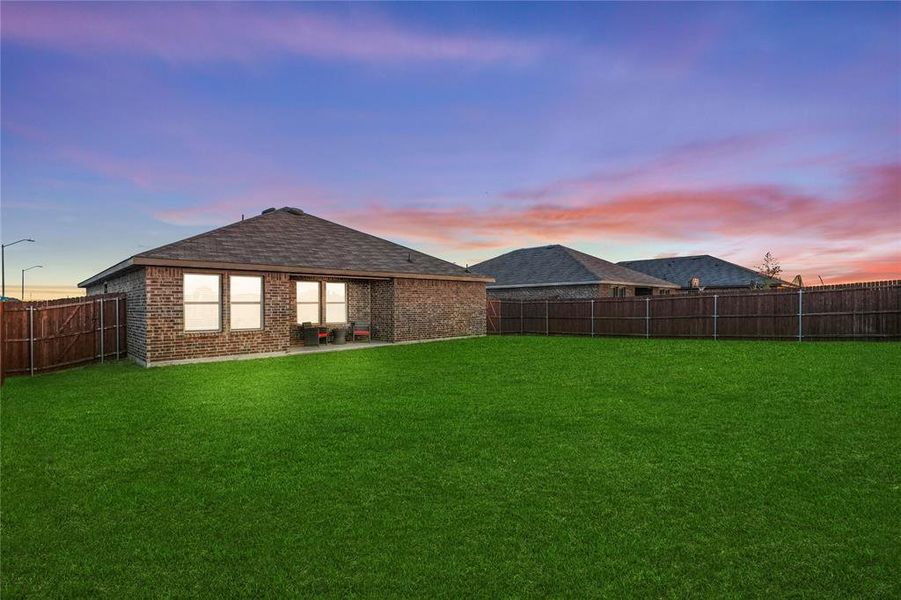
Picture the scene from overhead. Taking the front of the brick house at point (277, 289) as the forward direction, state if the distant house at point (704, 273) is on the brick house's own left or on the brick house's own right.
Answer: on the brick house's own right

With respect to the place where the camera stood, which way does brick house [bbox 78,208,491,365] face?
facing away from the viewer and to the left of the viewer

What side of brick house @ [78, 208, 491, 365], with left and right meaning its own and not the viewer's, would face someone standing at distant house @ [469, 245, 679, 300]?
right

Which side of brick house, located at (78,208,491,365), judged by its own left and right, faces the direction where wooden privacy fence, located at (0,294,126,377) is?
left

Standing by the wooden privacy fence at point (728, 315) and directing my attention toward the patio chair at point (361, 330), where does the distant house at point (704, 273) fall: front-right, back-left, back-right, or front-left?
back-right
